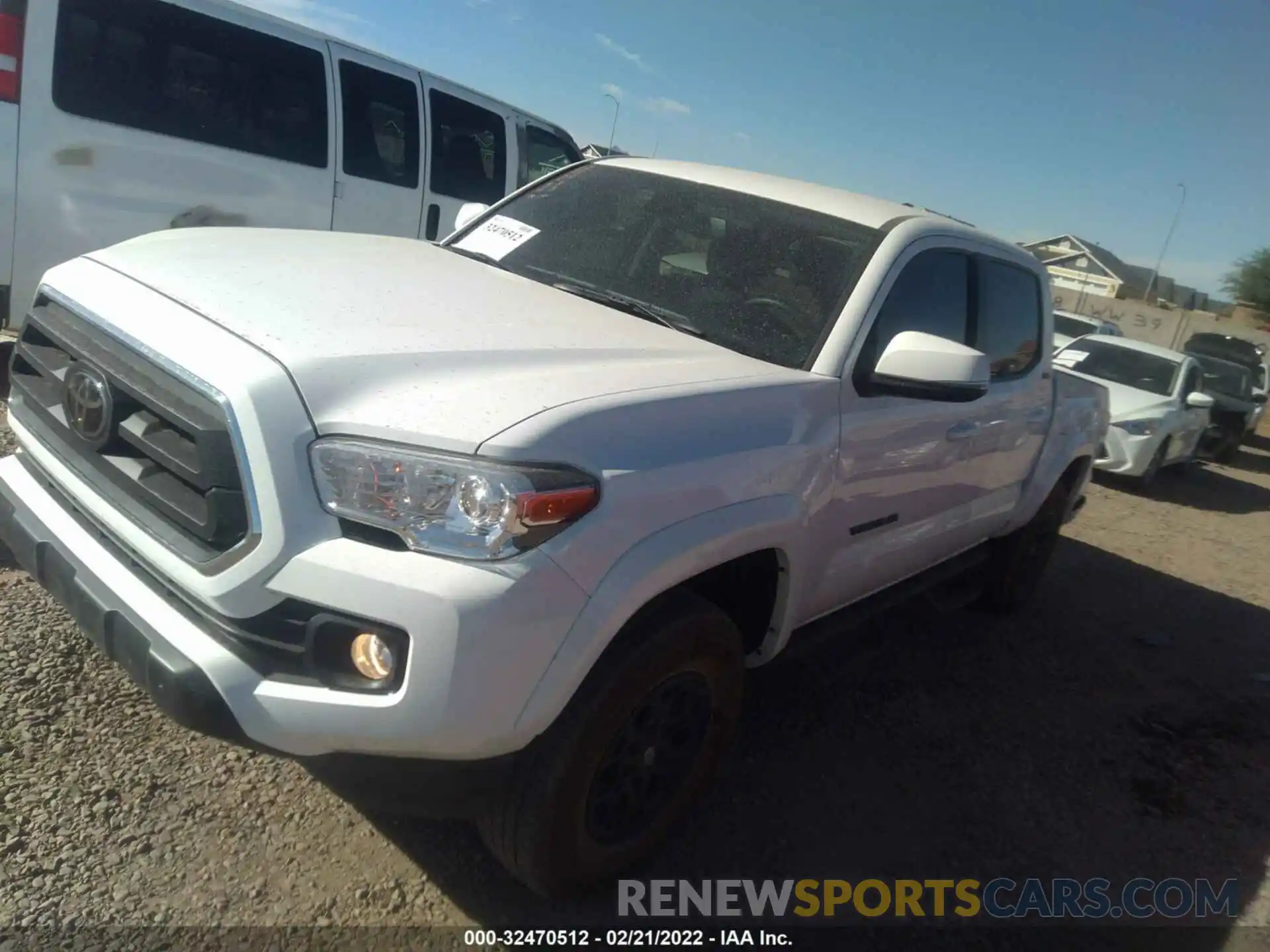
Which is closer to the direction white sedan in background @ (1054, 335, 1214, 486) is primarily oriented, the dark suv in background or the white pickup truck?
the white pickup truck

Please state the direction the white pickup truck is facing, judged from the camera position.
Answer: facing the viewer and to the left of the viewer

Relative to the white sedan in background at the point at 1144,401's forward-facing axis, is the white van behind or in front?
in front

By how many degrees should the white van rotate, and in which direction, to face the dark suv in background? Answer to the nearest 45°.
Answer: approximately 45° to its right

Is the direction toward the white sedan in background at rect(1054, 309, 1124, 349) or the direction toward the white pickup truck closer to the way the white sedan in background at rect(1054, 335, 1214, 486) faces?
the white pickup truck

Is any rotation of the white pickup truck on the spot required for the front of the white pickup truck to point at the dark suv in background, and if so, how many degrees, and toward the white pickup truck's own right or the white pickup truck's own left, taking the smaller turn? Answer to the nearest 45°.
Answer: approximately 180°

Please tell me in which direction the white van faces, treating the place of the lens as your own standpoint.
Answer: facing away from the viewer and to the right of the viewer

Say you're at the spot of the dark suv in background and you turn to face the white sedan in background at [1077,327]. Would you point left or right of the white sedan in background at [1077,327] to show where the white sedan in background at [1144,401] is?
left

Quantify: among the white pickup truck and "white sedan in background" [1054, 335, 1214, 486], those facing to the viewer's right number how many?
0

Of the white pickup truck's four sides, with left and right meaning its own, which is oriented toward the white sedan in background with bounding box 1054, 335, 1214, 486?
back
